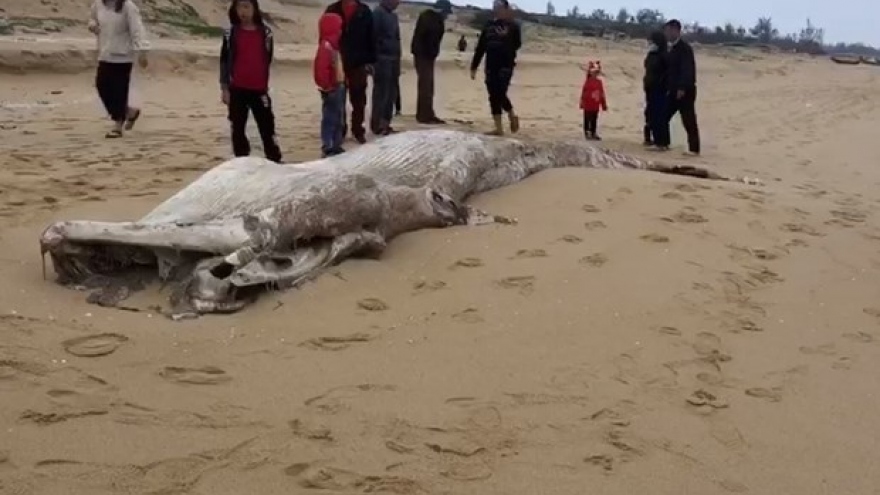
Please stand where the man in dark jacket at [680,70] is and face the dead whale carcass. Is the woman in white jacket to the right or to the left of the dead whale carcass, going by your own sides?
right

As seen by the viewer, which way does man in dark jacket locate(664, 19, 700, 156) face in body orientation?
to the viewer's left

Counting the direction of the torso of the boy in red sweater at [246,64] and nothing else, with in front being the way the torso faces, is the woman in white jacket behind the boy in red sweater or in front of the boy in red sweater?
behind

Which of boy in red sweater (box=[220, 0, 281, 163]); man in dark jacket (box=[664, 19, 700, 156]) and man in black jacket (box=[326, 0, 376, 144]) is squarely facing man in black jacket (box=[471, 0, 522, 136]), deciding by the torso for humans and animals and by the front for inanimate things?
the man in dark jacket

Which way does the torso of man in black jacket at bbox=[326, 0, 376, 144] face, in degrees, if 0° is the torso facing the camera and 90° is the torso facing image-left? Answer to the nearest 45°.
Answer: approximately 45°

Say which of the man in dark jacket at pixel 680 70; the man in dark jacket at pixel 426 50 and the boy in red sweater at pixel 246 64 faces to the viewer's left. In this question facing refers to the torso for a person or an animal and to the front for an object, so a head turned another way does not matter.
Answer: the man in dark jacket at pixel 680 70

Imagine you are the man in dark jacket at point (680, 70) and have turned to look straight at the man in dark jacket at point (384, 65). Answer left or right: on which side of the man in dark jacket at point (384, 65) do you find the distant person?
right

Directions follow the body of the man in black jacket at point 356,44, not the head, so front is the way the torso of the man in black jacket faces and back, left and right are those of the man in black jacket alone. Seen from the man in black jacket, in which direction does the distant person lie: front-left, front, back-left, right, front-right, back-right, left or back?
left

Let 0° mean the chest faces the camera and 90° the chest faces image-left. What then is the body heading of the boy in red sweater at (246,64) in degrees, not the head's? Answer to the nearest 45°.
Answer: approximately 0°

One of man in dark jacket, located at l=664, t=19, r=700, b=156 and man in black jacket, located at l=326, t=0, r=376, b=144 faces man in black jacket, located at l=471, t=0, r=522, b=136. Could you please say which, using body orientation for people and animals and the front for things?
the man in dark jacket
